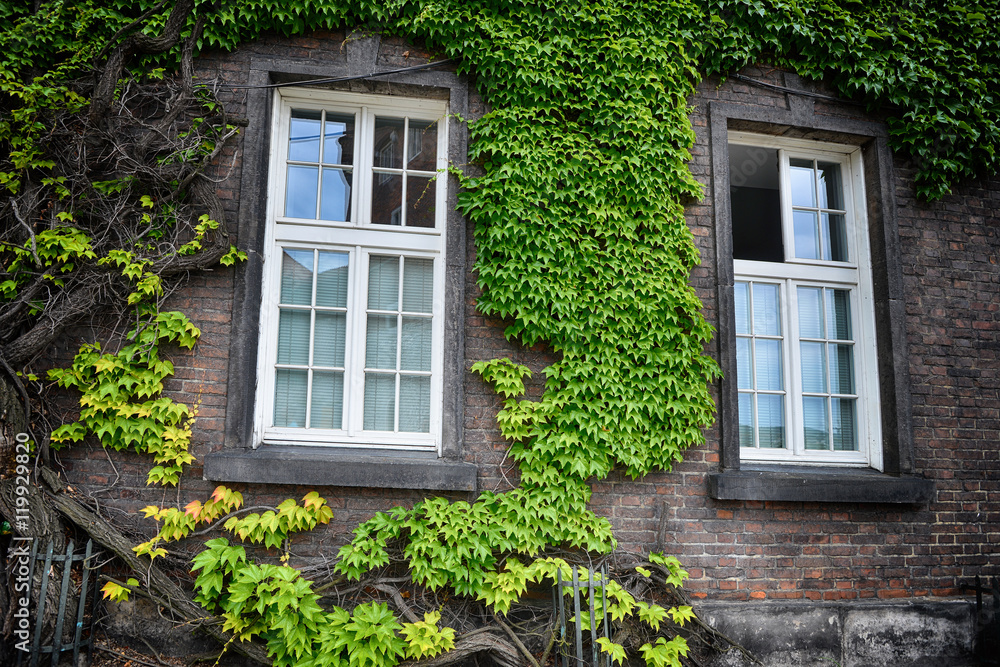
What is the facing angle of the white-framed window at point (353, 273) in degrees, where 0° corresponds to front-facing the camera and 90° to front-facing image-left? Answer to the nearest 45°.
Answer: approximately 0°
